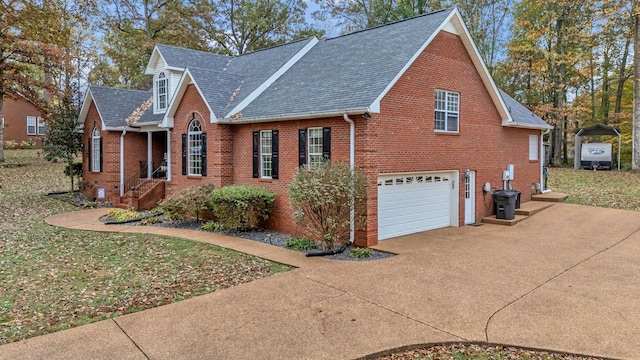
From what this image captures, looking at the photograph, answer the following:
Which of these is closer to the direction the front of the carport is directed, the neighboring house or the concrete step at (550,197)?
the concrete step

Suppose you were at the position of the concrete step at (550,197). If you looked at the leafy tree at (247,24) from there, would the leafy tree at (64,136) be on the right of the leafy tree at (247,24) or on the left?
left

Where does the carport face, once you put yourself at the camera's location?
facing the viewer

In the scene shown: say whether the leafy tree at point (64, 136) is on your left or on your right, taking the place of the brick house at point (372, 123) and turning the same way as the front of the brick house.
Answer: on your right

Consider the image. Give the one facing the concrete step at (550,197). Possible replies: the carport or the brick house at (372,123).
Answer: the carport

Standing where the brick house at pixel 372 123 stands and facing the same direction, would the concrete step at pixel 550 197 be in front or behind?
behind

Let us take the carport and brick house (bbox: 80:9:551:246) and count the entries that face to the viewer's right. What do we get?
0

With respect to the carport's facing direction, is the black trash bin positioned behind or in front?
in front

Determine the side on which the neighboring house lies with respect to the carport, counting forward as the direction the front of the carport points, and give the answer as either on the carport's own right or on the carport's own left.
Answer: on the carport's own right

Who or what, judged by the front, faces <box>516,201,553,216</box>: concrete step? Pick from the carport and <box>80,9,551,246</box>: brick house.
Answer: the carport

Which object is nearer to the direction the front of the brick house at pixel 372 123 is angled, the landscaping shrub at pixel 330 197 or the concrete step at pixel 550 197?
the landscaping shrub

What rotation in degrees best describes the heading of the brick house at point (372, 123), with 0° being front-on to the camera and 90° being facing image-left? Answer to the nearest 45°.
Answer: approximately 45°

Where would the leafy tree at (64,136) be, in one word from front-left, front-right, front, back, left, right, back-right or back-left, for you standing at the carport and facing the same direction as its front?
front-right

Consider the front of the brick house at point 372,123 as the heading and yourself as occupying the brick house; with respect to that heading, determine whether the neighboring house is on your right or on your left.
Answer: on your right

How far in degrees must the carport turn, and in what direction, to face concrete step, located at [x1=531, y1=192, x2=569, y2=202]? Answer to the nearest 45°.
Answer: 0° — it already faces it
